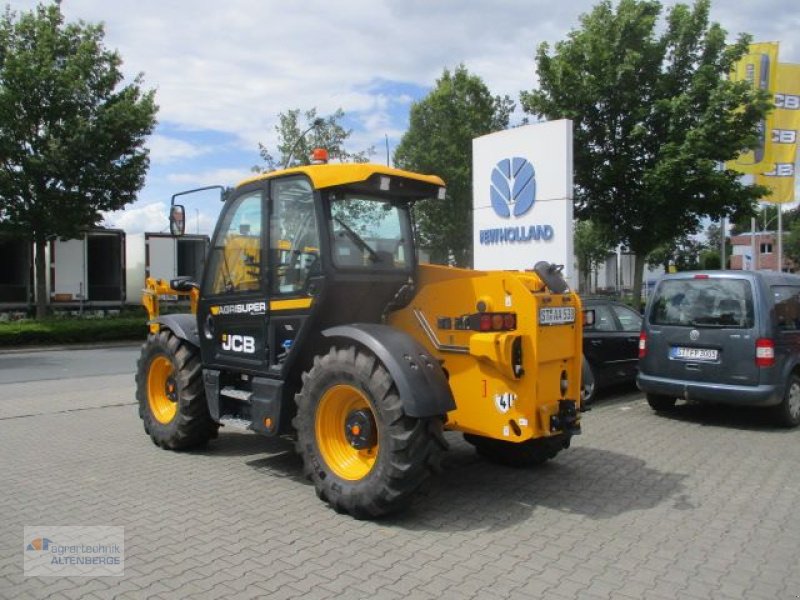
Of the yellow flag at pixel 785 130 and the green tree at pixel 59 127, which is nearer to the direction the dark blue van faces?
the yellow flag

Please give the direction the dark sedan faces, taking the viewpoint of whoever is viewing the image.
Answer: facing away from the viewer and to the right of the viewer

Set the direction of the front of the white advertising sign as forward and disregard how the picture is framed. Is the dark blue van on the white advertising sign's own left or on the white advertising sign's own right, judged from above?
on the white advertising sign's own left

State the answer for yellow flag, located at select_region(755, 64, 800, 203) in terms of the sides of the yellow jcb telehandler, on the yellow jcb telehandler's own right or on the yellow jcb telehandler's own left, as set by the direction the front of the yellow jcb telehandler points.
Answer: on the yellow jcb telehandler's own right

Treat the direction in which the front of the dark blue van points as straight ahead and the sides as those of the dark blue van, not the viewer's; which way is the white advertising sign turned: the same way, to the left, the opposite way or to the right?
the opposite way

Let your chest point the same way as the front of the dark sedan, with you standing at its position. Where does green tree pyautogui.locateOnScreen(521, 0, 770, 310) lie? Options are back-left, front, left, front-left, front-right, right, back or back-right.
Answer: front-left

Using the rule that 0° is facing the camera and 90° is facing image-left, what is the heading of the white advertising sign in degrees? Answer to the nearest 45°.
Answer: approximately 45°

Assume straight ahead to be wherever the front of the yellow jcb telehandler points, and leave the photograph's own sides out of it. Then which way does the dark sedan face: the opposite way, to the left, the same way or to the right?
to the right

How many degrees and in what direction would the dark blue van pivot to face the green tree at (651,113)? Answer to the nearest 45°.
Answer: approximately 45° to its left

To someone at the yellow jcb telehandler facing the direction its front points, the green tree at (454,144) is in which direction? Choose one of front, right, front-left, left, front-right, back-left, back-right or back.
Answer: front-right

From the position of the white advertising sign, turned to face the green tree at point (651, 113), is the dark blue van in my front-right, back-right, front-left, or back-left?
back-right

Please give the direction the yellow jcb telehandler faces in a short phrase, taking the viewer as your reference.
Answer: facing away from the viewer and to the left of the viewer

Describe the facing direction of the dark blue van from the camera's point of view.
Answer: facing away from the viewer and to the right of the viewer

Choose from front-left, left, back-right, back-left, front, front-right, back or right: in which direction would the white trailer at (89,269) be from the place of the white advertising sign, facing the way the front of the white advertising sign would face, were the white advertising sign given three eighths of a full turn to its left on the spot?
back-left
